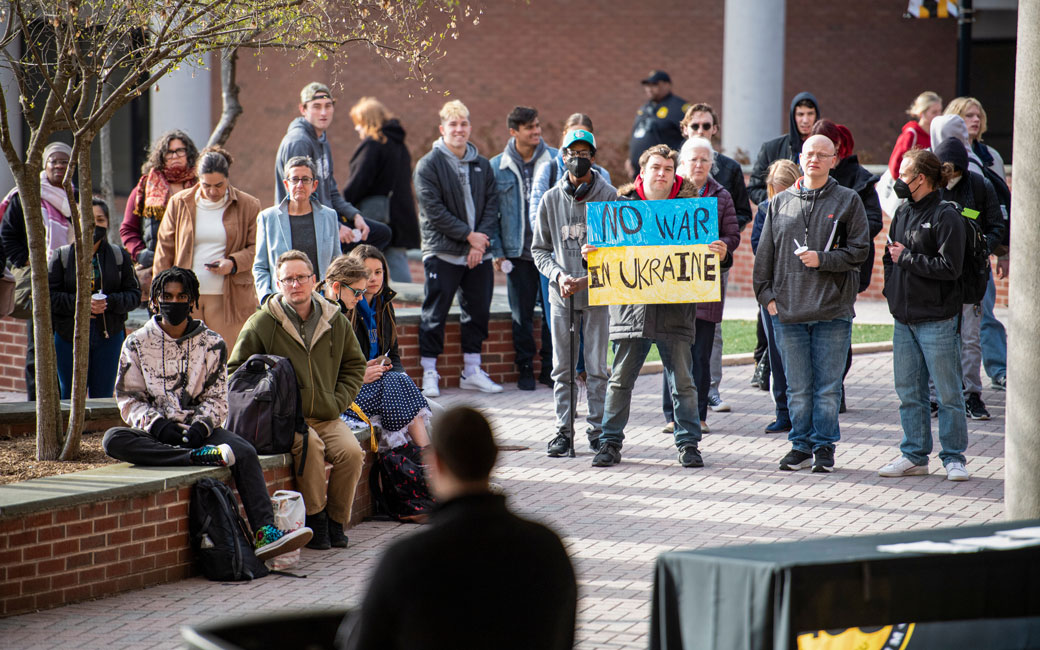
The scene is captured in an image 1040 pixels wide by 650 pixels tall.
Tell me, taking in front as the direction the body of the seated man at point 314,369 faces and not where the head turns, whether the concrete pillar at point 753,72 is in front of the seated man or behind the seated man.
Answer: behind

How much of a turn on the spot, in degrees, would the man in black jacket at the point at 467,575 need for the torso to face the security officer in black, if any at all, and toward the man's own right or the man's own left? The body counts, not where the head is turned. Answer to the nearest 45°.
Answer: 0° — they already face them

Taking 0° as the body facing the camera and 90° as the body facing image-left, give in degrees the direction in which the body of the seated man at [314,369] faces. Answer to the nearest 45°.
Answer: approximately 0°

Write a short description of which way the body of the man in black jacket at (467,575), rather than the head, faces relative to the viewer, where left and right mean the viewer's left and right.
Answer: facing away from the viewer

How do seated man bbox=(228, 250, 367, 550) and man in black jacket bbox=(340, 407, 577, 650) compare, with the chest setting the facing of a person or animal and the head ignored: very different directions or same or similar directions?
very different directions

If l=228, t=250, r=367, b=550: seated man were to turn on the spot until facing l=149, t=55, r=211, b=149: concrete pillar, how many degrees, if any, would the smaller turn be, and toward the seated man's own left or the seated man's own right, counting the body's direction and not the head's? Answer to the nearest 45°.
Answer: approximately 180°

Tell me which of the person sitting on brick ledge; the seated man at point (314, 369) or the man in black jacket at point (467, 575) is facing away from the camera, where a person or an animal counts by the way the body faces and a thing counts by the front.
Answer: the man in black jacket at point (467, 575)
